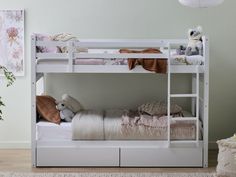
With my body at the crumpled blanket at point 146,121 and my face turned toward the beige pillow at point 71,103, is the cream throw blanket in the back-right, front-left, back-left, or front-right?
front-left

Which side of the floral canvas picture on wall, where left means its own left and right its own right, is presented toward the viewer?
front

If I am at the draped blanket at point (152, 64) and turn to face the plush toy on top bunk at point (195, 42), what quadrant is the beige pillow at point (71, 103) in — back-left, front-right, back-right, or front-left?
back-left

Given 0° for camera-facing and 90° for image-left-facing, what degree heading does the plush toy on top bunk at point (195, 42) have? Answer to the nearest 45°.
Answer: approximately 45°

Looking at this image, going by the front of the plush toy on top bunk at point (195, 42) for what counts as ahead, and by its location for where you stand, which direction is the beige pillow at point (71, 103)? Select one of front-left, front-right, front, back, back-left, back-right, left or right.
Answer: front-right

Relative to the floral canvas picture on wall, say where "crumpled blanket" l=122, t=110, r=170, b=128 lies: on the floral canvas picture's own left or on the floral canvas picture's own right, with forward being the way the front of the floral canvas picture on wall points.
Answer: on the floral canvas picture's own left
